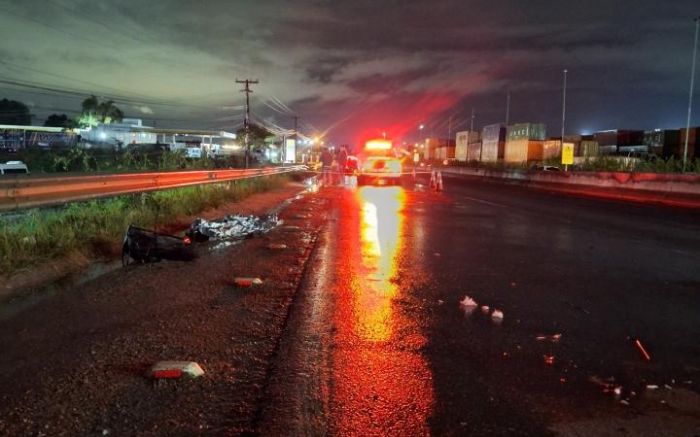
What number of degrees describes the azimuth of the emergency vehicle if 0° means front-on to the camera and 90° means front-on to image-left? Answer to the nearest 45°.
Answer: approximately 0°

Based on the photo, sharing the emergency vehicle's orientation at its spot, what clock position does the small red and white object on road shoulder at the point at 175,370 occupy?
The small red and white object on road shoulder is roughly at 6 o'clock from the emergency vehicle.

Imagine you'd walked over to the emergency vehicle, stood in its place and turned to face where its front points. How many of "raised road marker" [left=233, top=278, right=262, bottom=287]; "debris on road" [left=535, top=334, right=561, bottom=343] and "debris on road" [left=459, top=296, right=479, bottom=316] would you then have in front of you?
3

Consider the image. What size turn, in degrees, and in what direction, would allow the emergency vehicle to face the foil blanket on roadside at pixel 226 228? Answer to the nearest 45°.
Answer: approximately 180°

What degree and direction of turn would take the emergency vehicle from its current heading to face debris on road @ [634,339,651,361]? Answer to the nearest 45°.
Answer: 0° — it already faces it

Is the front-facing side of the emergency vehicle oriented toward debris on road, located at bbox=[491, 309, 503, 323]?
yes

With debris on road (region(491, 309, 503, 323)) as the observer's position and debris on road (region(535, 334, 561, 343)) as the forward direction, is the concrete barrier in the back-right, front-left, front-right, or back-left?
back-left

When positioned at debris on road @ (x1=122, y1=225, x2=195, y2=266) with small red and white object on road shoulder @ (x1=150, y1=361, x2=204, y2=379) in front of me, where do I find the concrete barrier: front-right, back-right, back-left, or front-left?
back-left

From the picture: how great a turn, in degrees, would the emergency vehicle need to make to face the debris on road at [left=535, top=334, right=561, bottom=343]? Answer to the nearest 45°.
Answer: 0° — it already faces it

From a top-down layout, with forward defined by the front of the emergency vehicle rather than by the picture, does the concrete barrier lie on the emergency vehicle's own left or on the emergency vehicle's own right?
on the emergency vehicle's own left

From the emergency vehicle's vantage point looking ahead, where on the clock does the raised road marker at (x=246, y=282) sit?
The raised road marker is roughly at 12 o'clock from the emergency vehicle.
